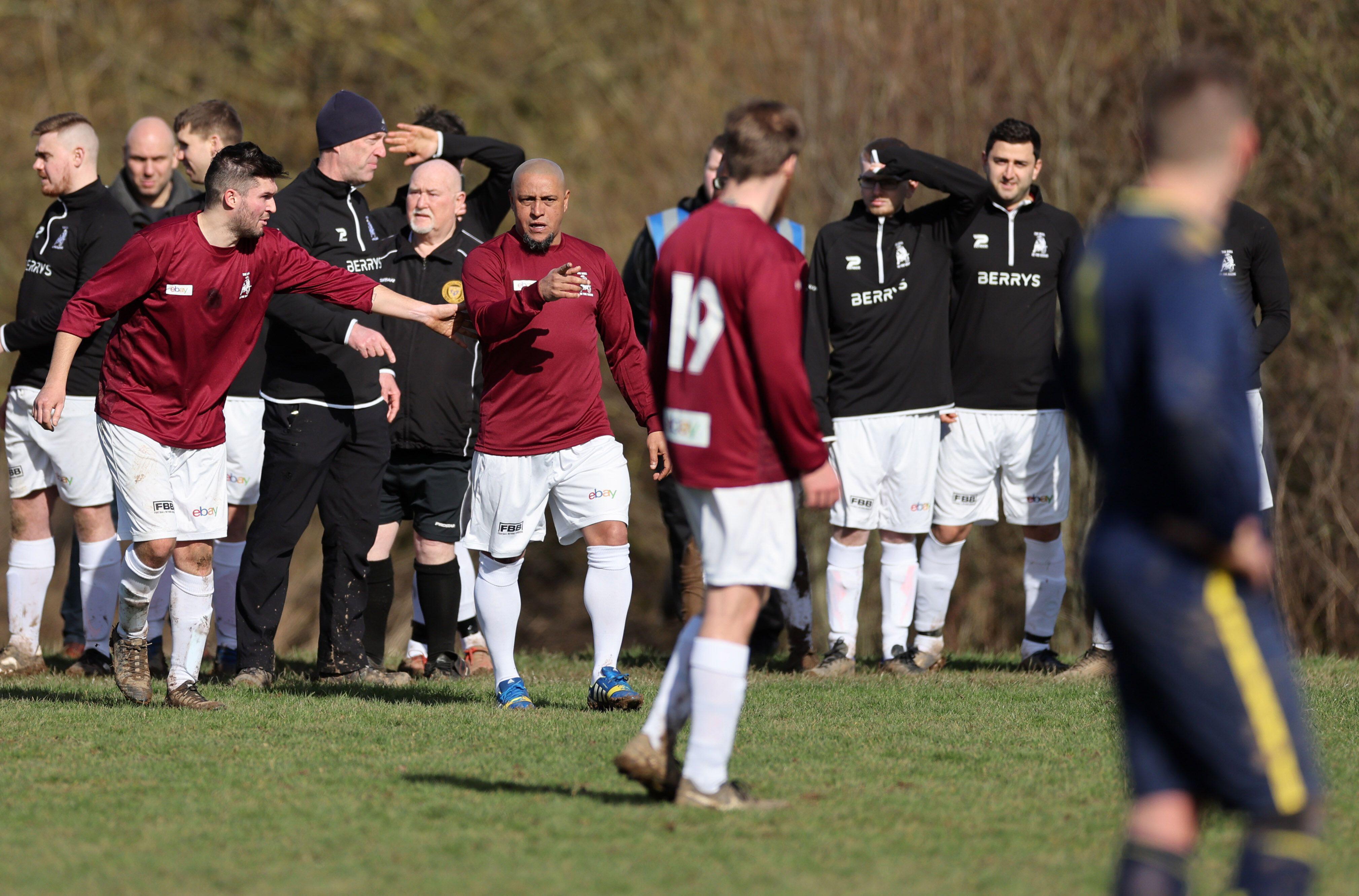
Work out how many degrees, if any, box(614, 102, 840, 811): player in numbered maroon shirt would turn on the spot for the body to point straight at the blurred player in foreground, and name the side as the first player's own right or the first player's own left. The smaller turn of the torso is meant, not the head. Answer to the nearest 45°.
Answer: approximately 90° to the first player's own right

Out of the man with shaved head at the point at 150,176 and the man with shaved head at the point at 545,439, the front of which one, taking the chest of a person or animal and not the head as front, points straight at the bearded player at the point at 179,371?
the man with shaved head at the point at 150,176

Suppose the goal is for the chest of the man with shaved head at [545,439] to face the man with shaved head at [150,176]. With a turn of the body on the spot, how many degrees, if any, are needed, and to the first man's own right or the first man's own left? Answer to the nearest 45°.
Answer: approximately 135° to the first man's own right

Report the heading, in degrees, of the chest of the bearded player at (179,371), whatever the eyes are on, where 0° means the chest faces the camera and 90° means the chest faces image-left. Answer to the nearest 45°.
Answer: approximately 315°

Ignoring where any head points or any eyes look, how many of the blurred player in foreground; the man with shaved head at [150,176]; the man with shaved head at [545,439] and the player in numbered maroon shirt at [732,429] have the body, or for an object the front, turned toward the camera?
2

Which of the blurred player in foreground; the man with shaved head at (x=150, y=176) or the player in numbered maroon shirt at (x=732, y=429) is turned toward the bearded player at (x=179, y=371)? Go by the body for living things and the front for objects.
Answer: the man with shaved head

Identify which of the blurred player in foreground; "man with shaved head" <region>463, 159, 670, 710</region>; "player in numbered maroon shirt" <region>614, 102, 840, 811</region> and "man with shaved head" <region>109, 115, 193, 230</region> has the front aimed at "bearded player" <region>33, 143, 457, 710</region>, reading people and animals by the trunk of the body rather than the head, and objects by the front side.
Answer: "man with shaved head" <region>109, 115, 193, 230</region>

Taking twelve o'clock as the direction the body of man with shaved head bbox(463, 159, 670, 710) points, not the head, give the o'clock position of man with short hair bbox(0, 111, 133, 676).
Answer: man with short hair bbox(0, 111, 133, 676) is roughly at 4 o'clock from man with shaved head bbox(463, 159, 670, 710).

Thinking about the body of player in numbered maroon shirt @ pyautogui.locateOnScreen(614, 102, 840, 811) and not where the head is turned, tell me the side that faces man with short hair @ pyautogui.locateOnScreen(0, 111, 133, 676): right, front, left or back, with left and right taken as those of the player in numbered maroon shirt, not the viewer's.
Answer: left

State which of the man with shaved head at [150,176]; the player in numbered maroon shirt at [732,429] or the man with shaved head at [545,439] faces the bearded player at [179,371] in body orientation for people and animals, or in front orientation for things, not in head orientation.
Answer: the man with shaved head at [150,176]

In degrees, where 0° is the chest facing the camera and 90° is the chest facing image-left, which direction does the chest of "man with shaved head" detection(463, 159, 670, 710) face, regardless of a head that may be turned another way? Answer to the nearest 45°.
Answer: approximately 0°

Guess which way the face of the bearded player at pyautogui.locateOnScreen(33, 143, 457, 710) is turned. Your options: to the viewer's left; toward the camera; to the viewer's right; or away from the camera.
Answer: to the viewer's right
